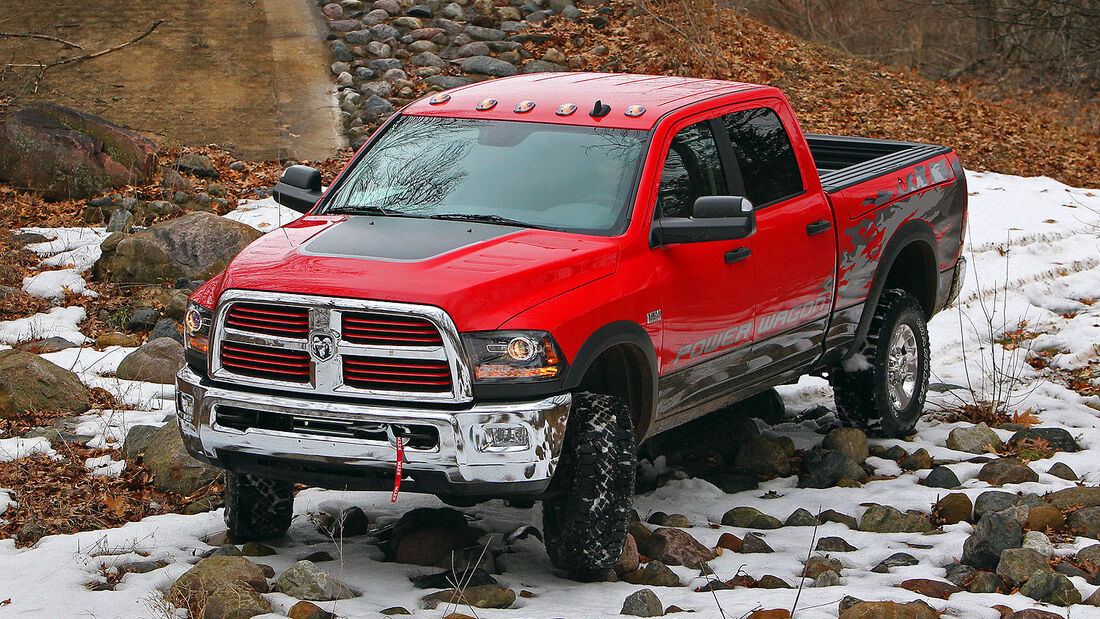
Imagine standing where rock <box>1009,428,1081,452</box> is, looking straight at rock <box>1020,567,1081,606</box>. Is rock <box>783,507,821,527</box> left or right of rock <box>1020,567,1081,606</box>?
right

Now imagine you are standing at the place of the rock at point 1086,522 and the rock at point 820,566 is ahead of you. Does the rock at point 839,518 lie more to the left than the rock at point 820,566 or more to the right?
right

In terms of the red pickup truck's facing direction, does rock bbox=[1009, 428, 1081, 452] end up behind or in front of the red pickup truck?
behind

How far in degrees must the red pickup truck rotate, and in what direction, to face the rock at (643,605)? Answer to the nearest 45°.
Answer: approximately 45° to its left

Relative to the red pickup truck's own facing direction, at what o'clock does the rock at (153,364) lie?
The rock is roughly at 3 o'clock from the red pickup truck.

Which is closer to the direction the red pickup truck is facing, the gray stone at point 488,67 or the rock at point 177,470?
the rock

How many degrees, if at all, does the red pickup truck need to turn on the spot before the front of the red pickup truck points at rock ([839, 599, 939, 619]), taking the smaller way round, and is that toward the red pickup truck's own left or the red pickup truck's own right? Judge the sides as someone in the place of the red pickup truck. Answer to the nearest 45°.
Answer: approximately 90° to the red pickup truck's own left

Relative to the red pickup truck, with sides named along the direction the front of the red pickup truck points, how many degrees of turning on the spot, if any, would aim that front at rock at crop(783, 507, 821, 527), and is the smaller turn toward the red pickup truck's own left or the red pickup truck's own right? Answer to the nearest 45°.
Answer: approximately 135° to the red pickup truck's own left

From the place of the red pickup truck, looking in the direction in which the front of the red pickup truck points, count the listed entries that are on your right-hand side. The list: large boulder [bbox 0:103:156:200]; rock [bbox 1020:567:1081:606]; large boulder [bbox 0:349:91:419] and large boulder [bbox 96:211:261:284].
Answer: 3

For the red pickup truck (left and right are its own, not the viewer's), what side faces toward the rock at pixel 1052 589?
left

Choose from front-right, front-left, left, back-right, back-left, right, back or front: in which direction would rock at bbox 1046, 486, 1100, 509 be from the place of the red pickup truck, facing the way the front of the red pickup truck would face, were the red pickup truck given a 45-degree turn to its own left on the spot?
left

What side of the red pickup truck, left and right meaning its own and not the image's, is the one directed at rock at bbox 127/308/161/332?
right

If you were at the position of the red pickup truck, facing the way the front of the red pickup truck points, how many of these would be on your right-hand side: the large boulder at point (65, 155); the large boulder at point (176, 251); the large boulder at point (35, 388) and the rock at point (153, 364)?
4

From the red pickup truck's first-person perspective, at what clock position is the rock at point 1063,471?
The rock is roughly at 7 o'clock from the red pickup truck.

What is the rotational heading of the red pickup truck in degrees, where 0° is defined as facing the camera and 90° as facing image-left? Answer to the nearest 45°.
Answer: approximately 45°
